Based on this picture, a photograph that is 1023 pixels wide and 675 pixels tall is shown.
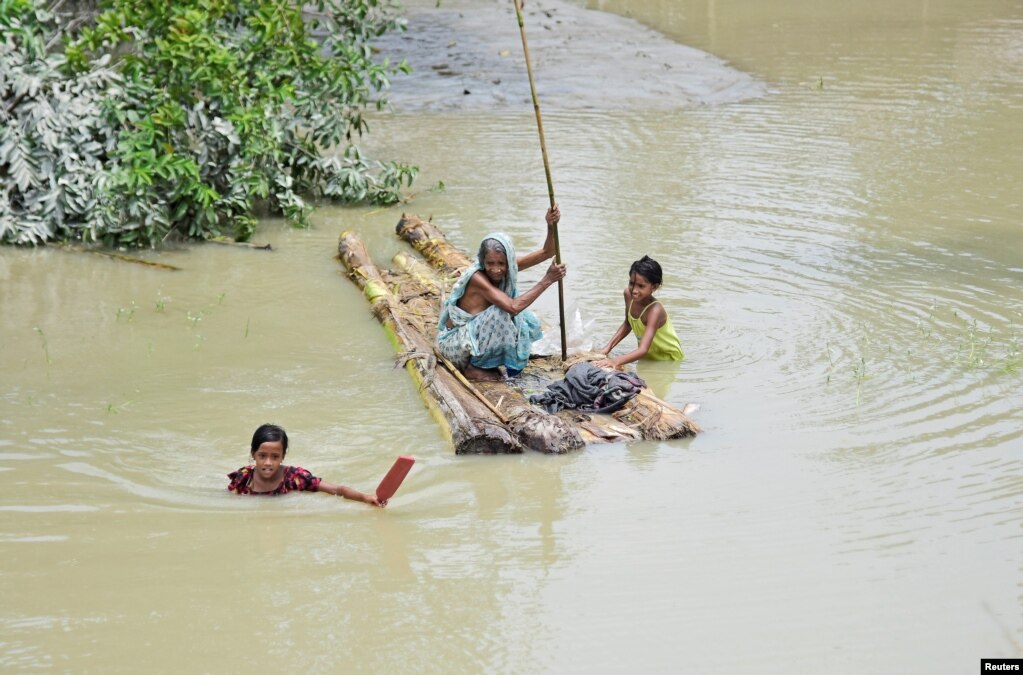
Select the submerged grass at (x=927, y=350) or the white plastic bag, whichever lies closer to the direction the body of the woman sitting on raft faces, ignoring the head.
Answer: the submerged grass

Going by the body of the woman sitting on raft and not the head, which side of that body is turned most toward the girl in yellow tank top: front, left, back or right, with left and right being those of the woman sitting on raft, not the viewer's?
left

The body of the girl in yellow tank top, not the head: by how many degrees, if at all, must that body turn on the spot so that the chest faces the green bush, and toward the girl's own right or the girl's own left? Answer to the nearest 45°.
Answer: approximately 90° to the girl's own right

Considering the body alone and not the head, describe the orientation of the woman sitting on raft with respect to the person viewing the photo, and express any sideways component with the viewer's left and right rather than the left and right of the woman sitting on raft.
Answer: facing the viewer and to the right of the viewer

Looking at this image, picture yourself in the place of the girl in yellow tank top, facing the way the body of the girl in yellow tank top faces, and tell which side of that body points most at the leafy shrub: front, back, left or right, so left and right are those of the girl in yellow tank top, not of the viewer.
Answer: right

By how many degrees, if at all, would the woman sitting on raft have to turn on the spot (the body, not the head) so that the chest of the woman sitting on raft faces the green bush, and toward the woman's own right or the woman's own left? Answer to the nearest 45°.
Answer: approximately 180°

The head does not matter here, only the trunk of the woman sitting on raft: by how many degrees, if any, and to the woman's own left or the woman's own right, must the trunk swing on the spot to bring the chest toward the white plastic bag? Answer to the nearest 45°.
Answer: approximately 90° to the woman's own left

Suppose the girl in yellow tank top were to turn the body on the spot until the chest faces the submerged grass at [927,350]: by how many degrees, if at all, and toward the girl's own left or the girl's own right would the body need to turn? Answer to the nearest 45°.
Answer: approximately 135° to the girl's own left

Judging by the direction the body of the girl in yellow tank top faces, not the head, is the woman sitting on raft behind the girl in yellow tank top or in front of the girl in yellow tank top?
in front

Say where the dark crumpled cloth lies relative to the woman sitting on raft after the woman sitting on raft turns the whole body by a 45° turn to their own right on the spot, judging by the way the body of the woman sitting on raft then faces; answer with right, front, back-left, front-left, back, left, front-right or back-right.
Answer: front-left

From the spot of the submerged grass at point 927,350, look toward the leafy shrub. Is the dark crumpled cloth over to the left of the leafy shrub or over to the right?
left

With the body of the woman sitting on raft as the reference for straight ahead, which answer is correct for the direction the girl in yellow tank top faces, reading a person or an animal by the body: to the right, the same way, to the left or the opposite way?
to the right

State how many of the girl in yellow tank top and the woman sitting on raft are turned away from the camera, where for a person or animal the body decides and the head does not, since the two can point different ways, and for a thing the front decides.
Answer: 0
